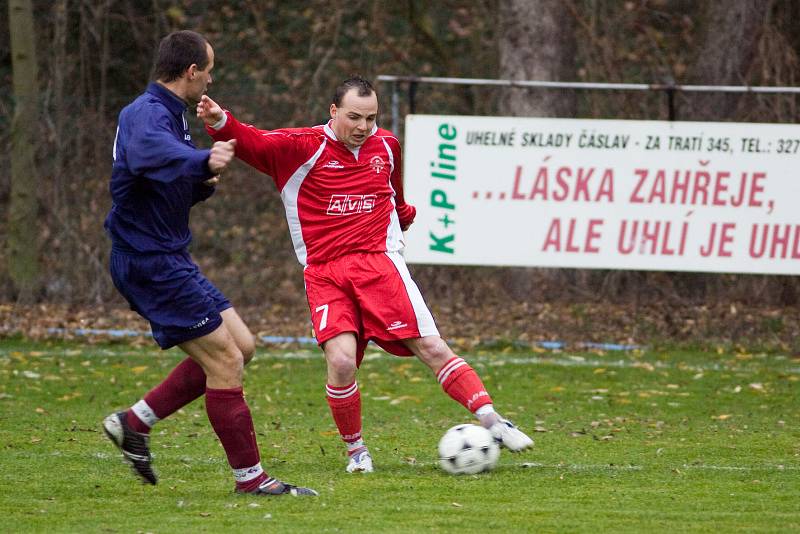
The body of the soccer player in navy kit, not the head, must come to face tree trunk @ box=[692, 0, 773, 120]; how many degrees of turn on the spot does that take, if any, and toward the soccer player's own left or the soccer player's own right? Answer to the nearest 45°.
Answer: approximately 45° to the soccer player's own left

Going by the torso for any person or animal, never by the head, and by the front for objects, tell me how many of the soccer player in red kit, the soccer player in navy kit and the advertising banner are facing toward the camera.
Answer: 2

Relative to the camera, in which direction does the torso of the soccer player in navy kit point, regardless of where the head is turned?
to the viewer's right

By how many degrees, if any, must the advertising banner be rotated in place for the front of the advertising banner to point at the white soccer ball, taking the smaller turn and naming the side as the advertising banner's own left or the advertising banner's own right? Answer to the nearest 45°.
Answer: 0° — it already faces it

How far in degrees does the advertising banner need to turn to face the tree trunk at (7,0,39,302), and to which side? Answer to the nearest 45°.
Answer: approximately 90° to its right

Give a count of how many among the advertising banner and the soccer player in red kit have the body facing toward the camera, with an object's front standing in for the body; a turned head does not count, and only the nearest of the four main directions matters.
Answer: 2

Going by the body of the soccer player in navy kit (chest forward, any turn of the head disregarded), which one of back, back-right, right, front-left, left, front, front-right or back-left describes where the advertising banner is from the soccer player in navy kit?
front-left

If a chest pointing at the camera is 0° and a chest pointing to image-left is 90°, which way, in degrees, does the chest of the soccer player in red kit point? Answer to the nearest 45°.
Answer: approximately 0°

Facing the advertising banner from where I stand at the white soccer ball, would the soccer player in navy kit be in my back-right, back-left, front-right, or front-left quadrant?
back-left

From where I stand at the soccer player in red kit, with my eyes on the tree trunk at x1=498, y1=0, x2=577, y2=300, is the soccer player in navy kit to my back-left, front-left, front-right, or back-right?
back-left

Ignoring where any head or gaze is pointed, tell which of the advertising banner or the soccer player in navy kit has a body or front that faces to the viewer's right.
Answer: the soccer player in navy kit

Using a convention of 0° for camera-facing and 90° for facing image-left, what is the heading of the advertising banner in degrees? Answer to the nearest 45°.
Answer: approximately 0°

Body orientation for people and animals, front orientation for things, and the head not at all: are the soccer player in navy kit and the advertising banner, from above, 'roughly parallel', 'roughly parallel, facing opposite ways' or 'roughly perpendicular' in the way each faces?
roughly perpendicular
